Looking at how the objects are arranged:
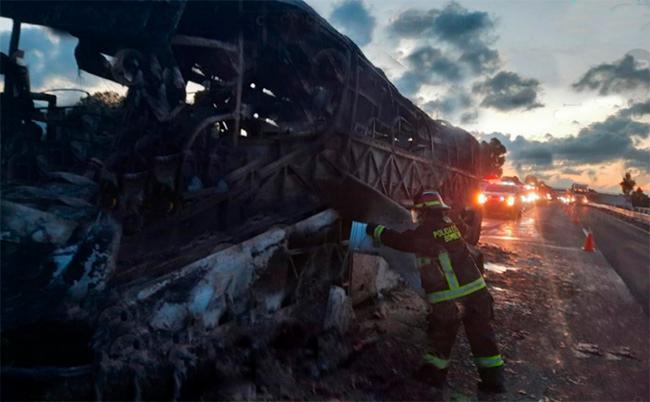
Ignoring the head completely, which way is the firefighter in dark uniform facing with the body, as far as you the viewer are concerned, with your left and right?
facing away from the viewer and to the left of the viewer

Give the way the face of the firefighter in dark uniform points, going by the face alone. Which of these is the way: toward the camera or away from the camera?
away from the camera

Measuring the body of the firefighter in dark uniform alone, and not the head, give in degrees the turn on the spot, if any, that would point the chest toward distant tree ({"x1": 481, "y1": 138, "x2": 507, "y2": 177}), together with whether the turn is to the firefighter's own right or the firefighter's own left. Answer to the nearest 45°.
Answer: approximately 45° to the firefighter's own right

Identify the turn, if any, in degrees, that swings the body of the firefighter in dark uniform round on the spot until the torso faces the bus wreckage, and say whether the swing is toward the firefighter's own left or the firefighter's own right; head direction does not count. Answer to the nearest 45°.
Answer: approximately 45° to the firefighter's own left
